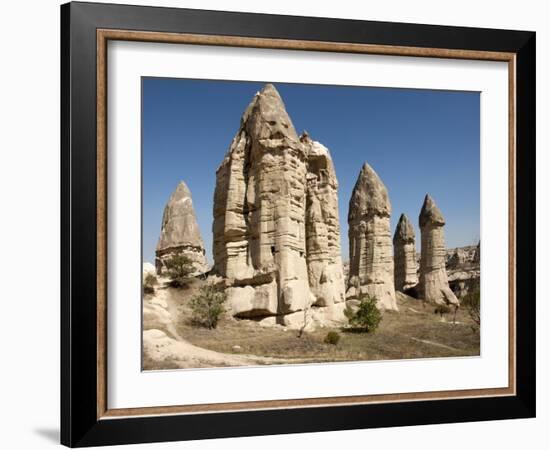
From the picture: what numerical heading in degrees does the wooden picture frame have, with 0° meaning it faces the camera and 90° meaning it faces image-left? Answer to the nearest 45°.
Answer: approximately 315°
